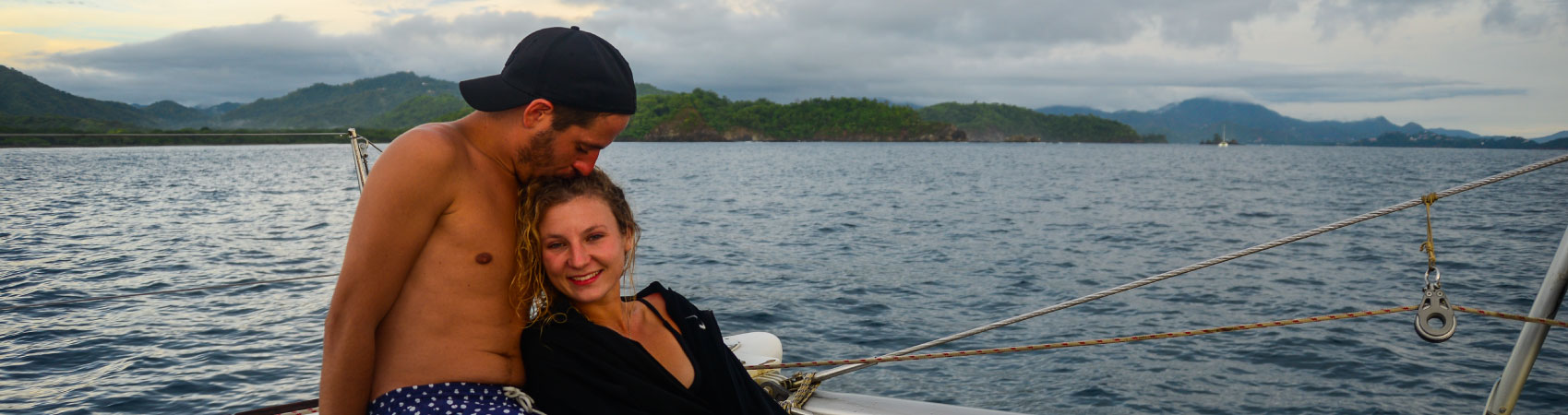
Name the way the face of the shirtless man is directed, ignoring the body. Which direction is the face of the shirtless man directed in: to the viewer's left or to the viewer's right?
to the viewer's right

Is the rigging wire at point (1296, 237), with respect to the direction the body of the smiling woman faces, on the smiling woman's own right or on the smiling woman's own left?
on the smiling woman's own left

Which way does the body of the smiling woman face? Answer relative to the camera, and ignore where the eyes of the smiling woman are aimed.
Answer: toward the camera

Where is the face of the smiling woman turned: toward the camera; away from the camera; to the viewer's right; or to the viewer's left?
toward the camera

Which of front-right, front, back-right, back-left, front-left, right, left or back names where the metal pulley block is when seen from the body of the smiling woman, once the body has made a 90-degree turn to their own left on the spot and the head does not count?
front
